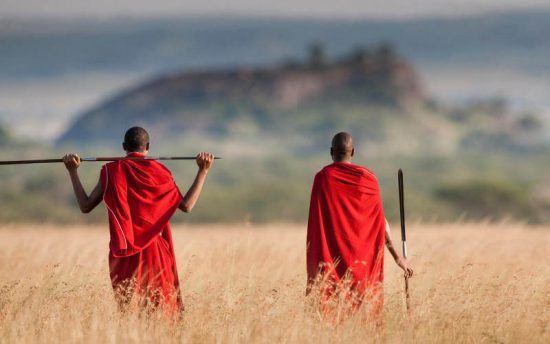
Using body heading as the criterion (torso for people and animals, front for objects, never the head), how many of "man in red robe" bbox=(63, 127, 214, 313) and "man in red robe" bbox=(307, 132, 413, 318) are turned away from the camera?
2

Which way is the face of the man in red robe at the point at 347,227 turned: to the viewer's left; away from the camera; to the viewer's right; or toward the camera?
away from the camera

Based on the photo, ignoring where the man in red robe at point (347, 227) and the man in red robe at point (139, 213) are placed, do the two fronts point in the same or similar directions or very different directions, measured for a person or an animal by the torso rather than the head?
same or similar directions

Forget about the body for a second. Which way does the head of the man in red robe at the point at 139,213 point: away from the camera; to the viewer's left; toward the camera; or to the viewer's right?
away from the camera

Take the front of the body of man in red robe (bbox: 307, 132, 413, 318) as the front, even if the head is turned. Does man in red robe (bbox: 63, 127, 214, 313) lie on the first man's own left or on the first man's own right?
on the first man's own left

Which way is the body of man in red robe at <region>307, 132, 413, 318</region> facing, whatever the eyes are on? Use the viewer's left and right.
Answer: facing away from the viewer

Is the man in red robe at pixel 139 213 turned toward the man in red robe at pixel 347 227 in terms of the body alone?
no

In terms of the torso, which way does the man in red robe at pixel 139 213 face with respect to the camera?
away from the camera
